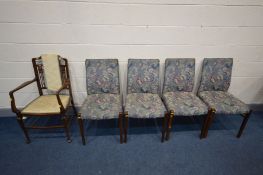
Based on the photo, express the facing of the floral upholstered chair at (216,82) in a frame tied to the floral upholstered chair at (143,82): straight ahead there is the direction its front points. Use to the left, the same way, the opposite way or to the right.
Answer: the same way

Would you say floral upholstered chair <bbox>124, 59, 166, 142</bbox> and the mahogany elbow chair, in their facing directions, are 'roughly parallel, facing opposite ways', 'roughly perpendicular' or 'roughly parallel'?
roughly parallel

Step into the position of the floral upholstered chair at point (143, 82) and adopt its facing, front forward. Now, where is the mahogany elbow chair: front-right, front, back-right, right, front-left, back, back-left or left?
right

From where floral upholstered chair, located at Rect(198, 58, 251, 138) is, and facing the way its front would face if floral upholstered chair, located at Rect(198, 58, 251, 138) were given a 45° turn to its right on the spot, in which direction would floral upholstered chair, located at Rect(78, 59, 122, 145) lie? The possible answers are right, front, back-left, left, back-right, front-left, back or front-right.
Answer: front-right

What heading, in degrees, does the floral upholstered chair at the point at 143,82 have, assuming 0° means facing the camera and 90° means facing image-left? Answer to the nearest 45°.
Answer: approximately 0°

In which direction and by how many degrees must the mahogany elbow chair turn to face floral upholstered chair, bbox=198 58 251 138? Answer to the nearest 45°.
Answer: approximately 90° to its left

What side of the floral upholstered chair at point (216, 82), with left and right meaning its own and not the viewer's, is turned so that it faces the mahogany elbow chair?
right

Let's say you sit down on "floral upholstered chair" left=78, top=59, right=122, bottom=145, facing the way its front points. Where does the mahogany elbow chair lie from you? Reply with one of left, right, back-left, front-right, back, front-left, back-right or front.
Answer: right

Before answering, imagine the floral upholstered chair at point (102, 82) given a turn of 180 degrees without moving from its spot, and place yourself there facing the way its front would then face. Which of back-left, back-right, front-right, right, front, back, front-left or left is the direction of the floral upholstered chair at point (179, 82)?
right

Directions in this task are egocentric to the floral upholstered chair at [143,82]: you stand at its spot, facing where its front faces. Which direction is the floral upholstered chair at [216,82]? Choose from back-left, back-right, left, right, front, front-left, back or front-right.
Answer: left

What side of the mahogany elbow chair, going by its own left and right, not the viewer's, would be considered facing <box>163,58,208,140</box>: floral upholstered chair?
left

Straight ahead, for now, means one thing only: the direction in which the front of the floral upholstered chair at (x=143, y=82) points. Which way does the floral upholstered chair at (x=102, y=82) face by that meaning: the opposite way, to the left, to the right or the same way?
the same way

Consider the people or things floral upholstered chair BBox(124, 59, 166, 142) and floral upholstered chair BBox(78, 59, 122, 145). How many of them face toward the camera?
2

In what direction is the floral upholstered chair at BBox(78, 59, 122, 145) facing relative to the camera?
toward the camera

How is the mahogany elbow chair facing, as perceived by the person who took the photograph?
facing the viewer and to the left of the viewer

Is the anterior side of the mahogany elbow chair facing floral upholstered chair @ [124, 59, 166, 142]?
no
